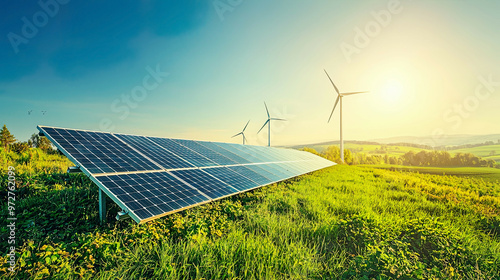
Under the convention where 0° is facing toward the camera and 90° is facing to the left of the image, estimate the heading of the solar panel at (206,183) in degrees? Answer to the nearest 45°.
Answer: approximately 315°

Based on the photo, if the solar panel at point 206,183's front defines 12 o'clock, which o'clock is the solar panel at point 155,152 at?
the solar panel at point 155,152 is roughly at 6 o'clock from the solar panel at point 206,183.

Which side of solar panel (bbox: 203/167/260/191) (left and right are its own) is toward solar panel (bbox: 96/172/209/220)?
right

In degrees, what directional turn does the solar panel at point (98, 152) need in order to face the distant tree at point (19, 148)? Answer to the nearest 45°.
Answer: approximately 135° to its left

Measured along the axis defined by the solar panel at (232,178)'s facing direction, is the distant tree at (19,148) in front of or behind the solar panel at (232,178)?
behind

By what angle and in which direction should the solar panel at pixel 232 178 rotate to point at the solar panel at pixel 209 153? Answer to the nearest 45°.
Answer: approximately 135° to its left

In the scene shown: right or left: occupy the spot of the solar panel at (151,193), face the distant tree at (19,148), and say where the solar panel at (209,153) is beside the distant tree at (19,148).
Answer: right

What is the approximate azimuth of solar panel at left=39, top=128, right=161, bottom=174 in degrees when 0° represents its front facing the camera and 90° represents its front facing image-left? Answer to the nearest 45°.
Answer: approximately 315°

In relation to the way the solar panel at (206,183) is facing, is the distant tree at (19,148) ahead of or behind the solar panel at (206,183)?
behind
